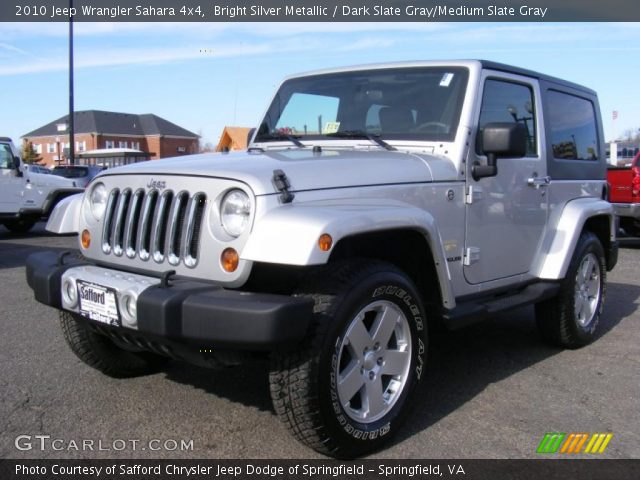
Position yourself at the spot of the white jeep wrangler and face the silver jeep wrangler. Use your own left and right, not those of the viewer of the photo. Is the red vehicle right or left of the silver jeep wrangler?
left

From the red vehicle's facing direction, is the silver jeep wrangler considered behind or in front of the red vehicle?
behind

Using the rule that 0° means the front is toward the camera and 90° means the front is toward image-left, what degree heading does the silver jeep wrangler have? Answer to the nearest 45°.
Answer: approximately 45°

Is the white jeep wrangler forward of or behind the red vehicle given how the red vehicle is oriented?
behind

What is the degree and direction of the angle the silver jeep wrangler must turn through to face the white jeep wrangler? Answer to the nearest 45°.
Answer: approximately 90° to its right

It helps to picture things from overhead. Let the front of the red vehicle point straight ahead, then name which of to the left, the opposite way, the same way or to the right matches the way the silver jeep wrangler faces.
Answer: the opposite way

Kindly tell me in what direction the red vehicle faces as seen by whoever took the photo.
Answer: facing away from the viewer and to the right of the viewer

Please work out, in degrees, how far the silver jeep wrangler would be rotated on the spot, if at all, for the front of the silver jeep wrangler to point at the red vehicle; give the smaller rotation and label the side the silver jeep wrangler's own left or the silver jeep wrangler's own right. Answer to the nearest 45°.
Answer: approximately 180°
